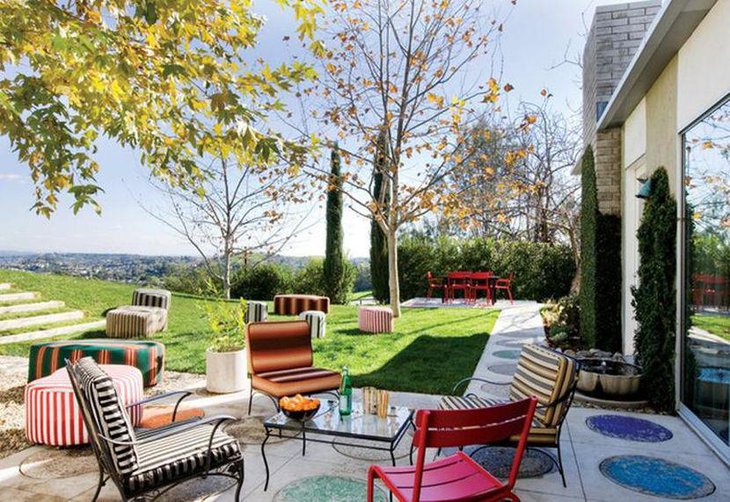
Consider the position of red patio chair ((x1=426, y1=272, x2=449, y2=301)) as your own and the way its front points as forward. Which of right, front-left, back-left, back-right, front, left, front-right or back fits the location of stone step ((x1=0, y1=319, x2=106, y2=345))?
back-right

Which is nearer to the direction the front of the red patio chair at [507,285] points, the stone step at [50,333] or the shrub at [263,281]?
the shrub

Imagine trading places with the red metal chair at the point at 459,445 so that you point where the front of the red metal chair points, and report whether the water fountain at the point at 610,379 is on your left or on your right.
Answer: on your right

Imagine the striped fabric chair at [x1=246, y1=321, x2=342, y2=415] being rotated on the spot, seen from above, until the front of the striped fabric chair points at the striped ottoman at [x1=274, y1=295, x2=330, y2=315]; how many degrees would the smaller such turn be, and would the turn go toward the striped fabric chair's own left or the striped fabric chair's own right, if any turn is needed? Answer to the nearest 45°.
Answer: approximately 135° to the striped fabric chair's own left

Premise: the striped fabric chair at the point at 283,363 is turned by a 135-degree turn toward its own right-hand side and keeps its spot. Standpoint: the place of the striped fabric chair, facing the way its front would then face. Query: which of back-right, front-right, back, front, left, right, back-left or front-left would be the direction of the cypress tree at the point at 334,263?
right

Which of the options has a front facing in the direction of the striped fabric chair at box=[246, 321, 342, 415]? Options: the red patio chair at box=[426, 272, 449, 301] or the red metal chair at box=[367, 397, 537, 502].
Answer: the red metal chair

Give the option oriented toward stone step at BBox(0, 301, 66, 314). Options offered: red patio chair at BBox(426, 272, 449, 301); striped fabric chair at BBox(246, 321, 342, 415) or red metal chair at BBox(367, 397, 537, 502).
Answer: the red metal chair

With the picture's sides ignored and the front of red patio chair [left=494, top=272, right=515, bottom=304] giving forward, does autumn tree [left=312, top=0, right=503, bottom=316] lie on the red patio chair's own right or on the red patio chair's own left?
on the red patio chair's own left

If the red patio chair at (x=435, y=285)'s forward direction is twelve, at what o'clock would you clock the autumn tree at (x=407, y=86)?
The autumn tree is roughly at 3 o'clock from the red patio chair.

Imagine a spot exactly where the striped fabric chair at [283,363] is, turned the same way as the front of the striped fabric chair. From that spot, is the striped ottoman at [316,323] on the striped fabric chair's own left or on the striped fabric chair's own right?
on the striped fabric chair's own left

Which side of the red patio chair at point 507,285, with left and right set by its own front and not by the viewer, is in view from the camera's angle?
left

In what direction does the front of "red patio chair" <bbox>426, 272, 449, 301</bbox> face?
to the viewer's right
